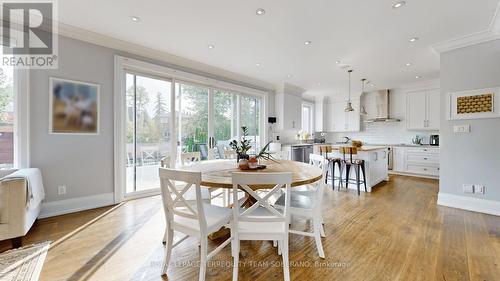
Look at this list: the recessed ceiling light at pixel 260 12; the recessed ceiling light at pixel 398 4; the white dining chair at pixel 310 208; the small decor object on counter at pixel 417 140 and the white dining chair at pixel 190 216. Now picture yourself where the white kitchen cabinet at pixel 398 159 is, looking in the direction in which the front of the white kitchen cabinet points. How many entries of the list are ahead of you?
4

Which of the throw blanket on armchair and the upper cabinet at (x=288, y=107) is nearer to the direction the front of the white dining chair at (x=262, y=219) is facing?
the upper cabinet

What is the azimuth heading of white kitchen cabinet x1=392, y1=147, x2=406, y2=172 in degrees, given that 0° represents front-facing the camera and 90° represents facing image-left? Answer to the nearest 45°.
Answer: approximately 0°

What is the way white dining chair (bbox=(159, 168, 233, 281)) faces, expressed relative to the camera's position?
facing away from the viewer and to the right of the viewer

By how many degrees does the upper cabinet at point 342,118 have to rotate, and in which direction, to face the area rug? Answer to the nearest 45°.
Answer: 0° — it already faces it

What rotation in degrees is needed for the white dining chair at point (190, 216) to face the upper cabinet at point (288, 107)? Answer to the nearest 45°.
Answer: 0° — it already faces it

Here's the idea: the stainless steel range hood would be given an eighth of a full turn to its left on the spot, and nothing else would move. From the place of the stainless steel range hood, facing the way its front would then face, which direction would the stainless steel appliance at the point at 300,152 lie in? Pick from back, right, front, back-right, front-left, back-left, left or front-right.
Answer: right

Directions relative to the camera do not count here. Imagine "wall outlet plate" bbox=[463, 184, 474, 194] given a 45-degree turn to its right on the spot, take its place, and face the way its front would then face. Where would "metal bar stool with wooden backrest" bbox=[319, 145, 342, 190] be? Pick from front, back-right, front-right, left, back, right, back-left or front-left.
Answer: front-right

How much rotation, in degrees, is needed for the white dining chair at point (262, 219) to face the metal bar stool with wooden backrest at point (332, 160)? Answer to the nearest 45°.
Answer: approximately 45° to its right

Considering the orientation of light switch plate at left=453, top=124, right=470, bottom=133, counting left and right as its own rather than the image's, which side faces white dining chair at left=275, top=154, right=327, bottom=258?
front

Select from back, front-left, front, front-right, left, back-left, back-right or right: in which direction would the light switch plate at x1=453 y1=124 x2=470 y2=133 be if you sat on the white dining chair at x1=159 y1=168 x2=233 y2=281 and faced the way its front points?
front-right

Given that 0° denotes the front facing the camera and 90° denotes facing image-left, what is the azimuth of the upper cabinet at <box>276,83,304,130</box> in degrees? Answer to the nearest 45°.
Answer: approximately 315°

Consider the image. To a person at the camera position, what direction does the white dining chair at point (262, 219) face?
facing away from the viewer
